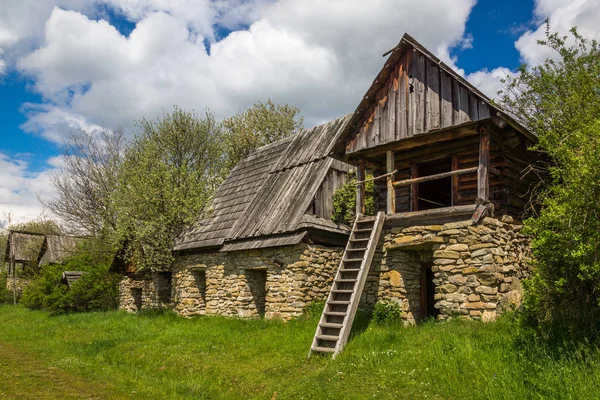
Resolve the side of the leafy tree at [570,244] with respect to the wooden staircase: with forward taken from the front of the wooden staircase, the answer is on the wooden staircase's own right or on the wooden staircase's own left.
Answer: on the wooden staircase's own left

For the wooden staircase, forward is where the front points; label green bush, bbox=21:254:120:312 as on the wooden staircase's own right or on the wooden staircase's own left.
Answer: on the wooden staircase's own right

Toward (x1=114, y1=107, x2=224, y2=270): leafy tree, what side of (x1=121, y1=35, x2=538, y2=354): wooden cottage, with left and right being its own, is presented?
right

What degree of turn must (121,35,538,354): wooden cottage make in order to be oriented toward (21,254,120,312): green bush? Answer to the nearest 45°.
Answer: approximately 90° to its right

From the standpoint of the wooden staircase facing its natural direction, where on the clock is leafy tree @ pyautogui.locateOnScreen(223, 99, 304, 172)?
The leafy tree is roughly at 4 o'clock from the wooden staircase.

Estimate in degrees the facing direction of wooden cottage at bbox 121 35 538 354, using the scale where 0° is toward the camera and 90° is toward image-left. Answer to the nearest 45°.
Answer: approximately 45°

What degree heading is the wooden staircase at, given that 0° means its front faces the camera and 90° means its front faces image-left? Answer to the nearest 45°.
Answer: approximately 45°
